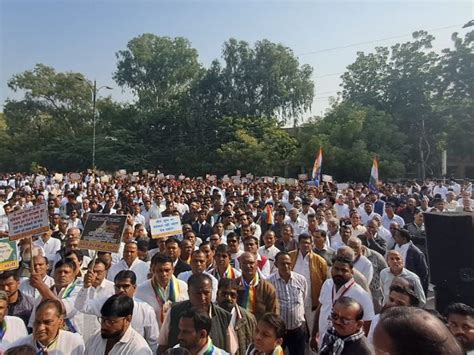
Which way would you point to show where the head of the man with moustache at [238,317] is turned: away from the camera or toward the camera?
toward the camera

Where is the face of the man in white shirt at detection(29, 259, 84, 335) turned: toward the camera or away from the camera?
toward the camera

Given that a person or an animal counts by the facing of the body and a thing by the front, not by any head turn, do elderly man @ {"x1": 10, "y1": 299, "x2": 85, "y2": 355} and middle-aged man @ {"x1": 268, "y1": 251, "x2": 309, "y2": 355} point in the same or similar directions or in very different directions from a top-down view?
same or similar directions

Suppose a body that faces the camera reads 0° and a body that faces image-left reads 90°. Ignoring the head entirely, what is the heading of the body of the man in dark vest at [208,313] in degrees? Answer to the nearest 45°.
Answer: approximately 0°

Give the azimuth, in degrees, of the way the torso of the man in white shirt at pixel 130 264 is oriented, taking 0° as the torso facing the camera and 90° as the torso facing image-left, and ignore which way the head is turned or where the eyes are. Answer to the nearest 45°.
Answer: approximately 0°

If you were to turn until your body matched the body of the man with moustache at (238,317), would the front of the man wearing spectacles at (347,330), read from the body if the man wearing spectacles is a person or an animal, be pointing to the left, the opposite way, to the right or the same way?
the same way

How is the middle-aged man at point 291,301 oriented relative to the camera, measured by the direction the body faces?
toward the camera

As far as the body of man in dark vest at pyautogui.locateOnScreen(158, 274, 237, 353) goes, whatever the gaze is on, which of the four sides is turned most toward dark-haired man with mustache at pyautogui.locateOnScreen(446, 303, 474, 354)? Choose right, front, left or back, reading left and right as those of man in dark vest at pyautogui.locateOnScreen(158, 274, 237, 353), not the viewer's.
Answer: left

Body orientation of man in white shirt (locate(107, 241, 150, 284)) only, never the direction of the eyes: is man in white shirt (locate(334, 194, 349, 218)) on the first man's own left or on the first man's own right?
on the first man's own left

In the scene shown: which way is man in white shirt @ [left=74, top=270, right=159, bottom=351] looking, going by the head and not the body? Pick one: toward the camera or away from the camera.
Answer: toward the camera

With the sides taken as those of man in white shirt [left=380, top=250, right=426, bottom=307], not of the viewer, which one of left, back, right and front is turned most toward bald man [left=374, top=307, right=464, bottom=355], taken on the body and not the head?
front

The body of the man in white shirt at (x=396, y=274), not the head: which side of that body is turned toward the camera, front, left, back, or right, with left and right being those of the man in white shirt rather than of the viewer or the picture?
front

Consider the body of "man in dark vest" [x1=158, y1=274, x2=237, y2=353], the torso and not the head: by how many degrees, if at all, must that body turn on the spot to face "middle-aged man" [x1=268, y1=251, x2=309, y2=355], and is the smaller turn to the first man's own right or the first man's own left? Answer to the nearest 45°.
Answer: approximately 135° to the first man's own left

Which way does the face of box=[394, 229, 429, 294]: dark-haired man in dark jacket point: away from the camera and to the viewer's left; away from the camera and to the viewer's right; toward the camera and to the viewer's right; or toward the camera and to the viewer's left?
toward the camera and to the viewer's left

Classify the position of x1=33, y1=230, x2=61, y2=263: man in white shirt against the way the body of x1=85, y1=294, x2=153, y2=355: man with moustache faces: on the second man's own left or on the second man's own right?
on the second man's own right
